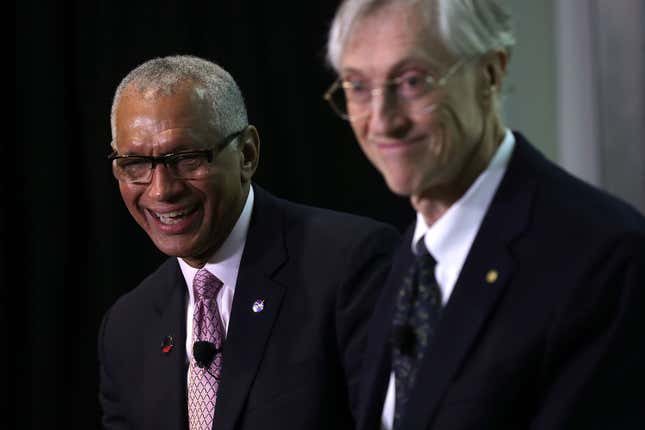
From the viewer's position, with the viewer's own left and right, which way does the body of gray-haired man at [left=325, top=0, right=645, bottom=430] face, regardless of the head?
facing the viewer and to the left of the viewer

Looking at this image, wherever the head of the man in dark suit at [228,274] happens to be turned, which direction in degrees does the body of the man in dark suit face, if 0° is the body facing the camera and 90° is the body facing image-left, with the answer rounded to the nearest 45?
approximately 45°

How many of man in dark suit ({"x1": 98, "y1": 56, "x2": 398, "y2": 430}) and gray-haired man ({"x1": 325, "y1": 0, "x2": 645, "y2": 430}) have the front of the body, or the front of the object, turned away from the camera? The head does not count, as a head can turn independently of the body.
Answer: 0

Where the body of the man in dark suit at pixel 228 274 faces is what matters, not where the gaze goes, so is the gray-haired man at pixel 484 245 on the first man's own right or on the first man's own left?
on the first man's own left

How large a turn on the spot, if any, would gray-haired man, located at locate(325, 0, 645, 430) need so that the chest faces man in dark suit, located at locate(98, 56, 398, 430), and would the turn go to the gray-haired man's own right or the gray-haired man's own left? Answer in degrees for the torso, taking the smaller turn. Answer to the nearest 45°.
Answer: approximately 90° to the gray-haired man's own right

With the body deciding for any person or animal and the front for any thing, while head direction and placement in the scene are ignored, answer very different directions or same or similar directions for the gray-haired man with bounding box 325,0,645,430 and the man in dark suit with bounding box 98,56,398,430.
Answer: same or similar directions

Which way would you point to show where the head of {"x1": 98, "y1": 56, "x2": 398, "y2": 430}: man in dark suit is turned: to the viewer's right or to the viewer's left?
to the viewer's left
